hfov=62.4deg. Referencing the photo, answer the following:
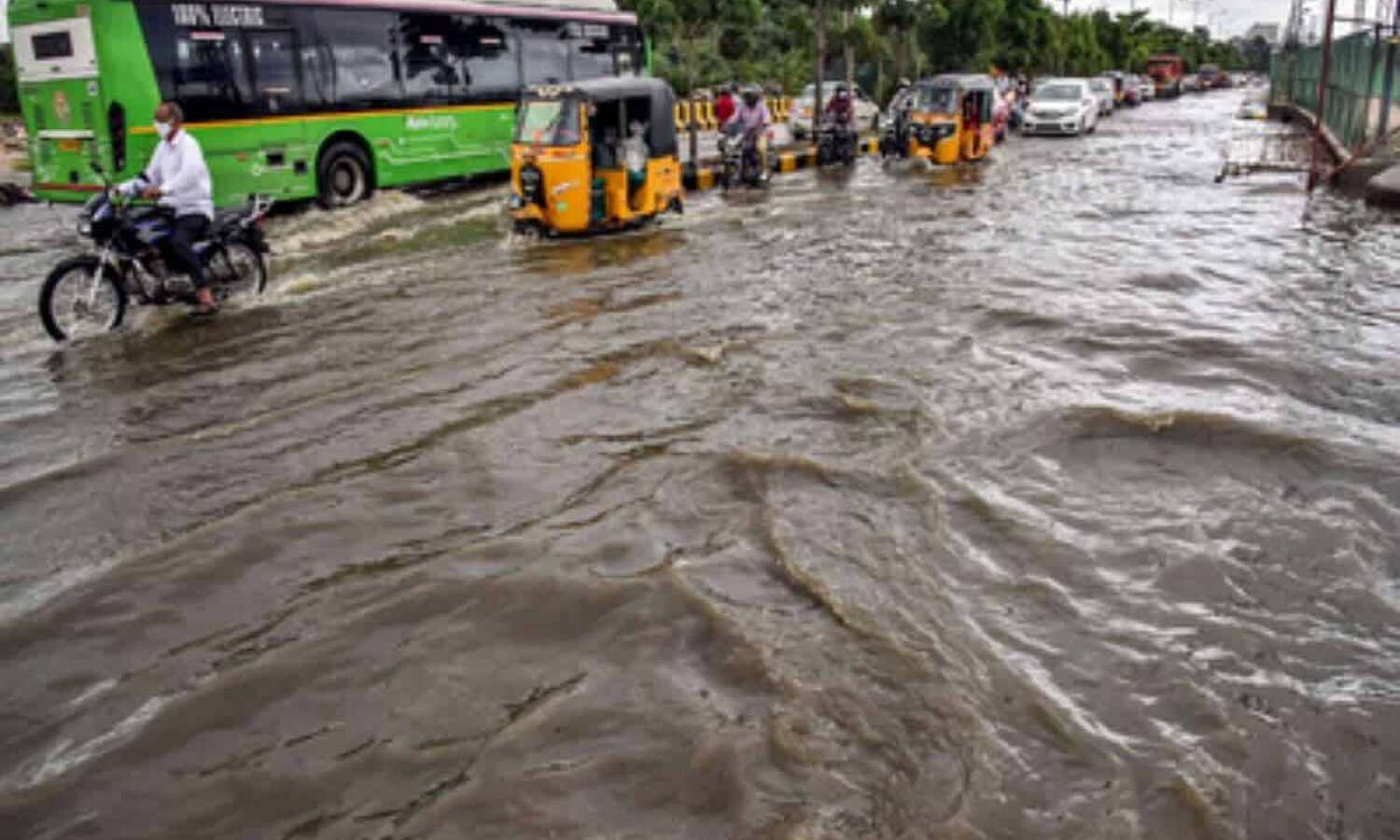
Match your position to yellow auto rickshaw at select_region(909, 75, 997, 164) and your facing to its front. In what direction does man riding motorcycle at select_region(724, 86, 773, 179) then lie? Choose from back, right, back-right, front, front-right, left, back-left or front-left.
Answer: front

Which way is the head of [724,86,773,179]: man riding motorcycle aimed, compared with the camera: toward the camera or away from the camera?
toward the camera

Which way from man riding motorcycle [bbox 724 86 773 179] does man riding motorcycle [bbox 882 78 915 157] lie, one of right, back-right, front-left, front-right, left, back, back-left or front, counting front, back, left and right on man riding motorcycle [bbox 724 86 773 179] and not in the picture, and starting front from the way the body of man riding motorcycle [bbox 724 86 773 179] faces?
back

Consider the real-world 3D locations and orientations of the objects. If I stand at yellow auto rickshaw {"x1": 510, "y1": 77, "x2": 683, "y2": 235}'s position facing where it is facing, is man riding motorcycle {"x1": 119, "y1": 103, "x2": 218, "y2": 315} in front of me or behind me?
in front

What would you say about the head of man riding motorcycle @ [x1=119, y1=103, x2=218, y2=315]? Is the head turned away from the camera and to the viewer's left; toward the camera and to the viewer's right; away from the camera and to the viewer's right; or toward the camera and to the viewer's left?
toward the camera and to the viewer's left

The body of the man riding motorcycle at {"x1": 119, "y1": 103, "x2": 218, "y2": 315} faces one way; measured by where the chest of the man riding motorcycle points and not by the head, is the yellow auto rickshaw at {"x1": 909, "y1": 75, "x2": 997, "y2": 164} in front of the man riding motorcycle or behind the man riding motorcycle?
behind

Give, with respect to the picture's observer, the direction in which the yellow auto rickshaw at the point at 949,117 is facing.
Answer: facing the viewer and to the left of the viewer

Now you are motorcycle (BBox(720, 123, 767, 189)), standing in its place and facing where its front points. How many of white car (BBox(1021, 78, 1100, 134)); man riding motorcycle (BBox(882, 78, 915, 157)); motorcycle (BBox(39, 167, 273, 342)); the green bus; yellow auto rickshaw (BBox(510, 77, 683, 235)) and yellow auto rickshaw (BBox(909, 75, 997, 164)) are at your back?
3
